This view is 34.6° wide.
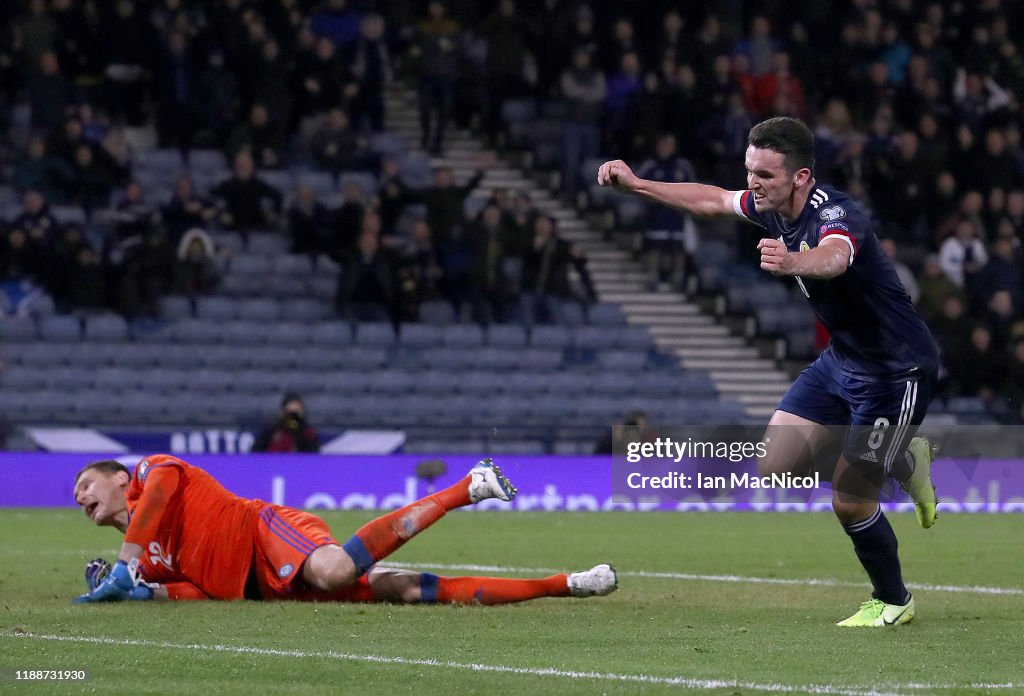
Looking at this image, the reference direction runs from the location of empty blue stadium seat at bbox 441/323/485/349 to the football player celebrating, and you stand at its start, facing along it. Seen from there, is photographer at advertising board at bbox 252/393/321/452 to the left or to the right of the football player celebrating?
right

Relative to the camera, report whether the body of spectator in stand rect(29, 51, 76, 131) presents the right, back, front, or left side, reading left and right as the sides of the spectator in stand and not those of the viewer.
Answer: front

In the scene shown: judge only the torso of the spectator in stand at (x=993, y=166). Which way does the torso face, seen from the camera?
toward the camera

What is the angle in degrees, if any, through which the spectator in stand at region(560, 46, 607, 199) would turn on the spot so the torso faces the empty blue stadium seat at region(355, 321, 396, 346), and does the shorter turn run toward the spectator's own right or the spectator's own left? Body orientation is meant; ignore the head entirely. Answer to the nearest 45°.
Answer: approximately 45° to the spectator's own right

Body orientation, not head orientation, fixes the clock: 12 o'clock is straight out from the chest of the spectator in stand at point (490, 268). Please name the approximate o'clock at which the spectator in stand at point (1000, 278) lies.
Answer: the spectator in stand at point (1000, 278) is roughly at 9 o'clock from the spectator in stand at point (490, 268).

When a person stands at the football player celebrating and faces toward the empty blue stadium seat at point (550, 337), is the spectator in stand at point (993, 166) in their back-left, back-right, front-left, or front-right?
front-right

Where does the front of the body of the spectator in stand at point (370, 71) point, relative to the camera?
toward the camera

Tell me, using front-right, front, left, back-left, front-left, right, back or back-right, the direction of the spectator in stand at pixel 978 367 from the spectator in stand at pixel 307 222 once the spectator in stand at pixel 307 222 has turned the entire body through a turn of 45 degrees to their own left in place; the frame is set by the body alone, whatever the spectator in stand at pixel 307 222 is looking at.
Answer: front-left

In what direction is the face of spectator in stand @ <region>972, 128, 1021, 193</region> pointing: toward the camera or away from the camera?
toward the camera

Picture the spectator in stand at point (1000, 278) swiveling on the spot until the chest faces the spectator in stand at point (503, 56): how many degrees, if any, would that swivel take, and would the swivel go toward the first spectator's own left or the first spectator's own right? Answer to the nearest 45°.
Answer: approximately 90° to the first spectator's own right

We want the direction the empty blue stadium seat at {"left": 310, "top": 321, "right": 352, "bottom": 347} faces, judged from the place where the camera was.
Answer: facing the viewer

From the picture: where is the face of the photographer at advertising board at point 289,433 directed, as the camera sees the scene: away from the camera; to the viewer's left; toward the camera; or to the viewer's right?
toward the camera
